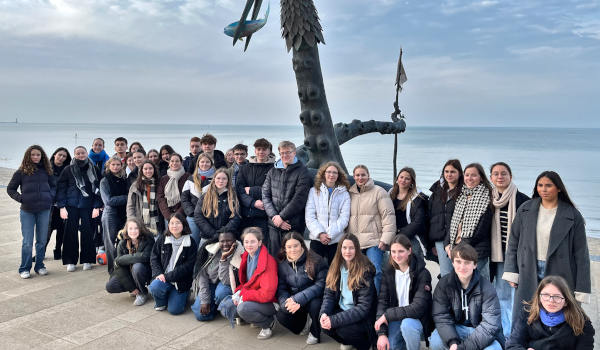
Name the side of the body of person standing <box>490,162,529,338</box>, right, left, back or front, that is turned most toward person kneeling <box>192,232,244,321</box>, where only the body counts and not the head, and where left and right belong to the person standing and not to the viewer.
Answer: right

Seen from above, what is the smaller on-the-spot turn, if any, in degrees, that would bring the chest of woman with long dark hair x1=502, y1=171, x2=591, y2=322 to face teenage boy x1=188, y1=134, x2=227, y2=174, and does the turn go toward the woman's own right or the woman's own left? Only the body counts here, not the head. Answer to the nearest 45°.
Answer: approximately 90° to the woman's own right

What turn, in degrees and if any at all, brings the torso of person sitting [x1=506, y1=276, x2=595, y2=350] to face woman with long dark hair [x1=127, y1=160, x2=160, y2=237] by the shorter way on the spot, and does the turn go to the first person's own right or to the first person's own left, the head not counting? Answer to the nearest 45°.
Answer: approximately 90° to the first person's own right

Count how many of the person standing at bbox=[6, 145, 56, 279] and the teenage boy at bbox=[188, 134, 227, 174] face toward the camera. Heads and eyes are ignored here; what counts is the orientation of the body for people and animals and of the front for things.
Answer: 2

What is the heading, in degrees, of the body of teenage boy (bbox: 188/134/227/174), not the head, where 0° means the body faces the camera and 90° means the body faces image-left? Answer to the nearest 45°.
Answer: approximately 0°

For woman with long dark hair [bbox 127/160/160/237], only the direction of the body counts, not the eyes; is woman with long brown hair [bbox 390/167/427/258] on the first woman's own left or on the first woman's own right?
on the first woman's own left

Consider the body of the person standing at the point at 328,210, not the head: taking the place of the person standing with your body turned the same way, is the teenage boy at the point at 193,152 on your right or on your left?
on your right

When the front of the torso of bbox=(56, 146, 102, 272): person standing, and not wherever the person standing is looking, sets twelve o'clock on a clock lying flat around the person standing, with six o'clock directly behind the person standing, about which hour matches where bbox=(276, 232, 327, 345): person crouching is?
The person crouching is roughly at 11 o'clock from the person standing.
